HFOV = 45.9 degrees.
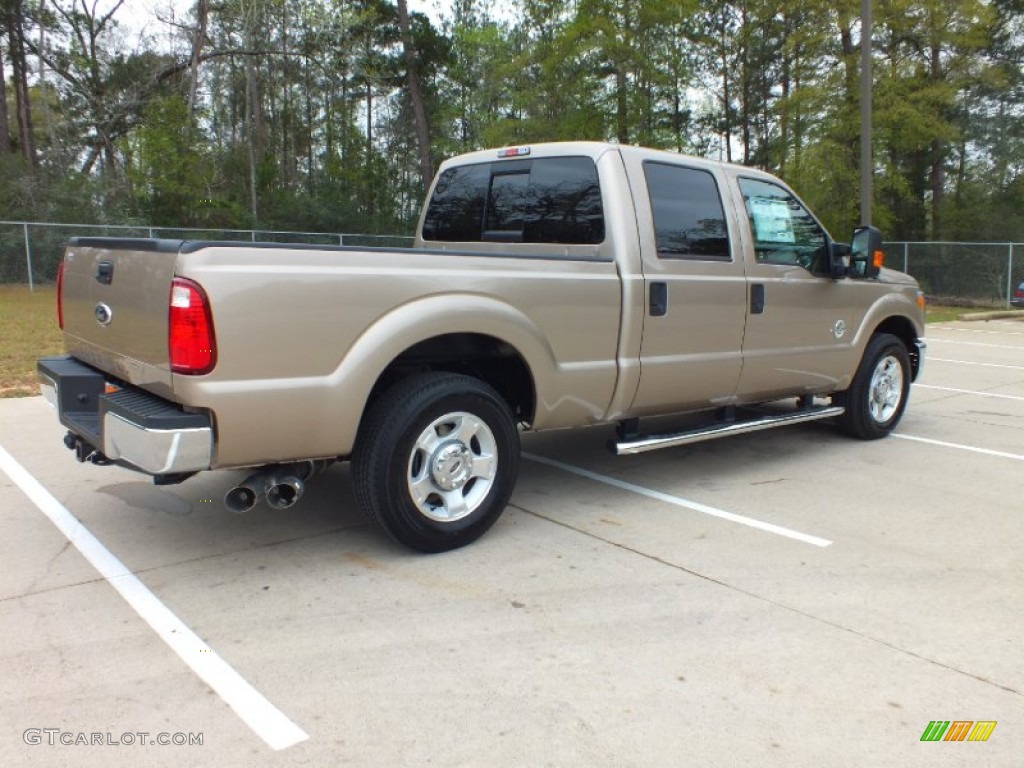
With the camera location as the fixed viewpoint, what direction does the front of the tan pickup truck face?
facing away from the viewer and to the right of the viewer

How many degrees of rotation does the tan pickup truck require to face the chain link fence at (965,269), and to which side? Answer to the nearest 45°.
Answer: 0° — it already faces it
